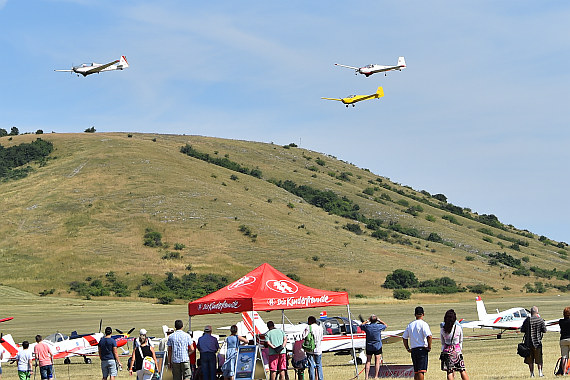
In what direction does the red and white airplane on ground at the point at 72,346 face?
to the viewer's right

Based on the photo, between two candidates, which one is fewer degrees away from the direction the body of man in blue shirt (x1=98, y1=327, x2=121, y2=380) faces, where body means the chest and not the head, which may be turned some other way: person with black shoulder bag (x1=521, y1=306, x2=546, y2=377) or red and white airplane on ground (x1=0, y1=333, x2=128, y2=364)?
the red and white airplane on ground

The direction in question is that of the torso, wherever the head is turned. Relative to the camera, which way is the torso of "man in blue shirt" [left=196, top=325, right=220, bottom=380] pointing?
away from the camera

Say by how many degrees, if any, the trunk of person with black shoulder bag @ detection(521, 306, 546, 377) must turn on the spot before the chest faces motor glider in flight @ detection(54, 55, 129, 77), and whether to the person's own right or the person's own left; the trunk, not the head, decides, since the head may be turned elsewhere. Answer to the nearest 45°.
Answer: approximately 45° to the person's own left

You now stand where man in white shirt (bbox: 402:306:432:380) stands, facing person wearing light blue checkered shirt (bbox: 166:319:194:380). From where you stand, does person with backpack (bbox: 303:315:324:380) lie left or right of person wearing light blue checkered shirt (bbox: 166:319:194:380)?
right

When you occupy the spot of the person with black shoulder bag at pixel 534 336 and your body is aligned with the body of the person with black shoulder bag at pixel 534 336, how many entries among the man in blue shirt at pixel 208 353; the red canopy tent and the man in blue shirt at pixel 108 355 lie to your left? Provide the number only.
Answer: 3

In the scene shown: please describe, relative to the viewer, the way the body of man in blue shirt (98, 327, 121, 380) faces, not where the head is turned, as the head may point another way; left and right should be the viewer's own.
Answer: facing away from the viewer

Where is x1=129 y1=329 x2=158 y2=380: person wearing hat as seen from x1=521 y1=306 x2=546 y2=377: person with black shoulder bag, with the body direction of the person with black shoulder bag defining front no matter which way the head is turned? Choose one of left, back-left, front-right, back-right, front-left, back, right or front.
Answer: left

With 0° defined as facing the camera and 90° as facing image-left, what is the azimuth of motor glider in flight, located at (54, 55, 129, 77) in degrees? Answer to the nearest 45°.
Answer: approximately 45°

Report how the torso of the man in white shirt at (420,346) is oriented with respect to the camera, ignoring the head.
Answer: away from the camera

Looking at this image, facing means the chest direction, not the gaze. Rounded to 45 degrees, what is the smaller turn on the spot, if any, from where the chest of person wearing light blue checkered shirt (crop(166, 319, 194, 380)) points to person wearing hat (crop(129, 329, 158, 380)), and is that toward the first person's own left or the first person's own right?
approximately 45° to the first person's own left

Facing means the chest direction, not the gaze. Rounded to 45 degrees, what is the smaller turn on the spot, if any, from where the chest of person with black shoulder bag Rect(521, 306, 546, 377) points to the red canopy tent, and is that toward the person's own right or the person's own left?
approximately 90° to the person's own left

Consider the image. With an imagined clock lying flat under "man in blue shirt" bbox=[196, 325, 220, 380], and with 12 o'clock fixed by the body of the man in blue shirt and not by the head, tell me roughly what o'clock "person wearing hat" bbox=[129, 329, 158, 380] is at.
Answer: The person wearing hat is roughly at 10 o'clock from the man in blue shirt.

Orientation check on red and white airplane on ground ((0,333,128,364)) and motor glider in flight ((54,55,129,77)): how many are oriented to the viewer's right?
1

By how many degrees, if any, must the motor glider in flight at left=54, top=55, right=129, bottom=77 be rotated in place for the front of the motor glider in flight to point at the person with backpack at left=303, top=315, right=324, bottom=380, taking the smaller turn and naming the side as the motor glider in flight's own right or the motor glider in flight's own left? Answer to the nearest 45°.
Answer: approximately 45° to the motor glider in flight's own left

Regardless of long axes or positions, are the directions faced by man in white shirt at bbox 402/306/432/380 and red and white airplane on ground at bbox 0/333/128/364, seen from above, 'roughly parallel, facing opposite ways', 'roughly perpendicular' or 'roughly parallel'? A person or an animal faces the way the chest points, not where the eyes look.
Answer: roughly perpendicular
